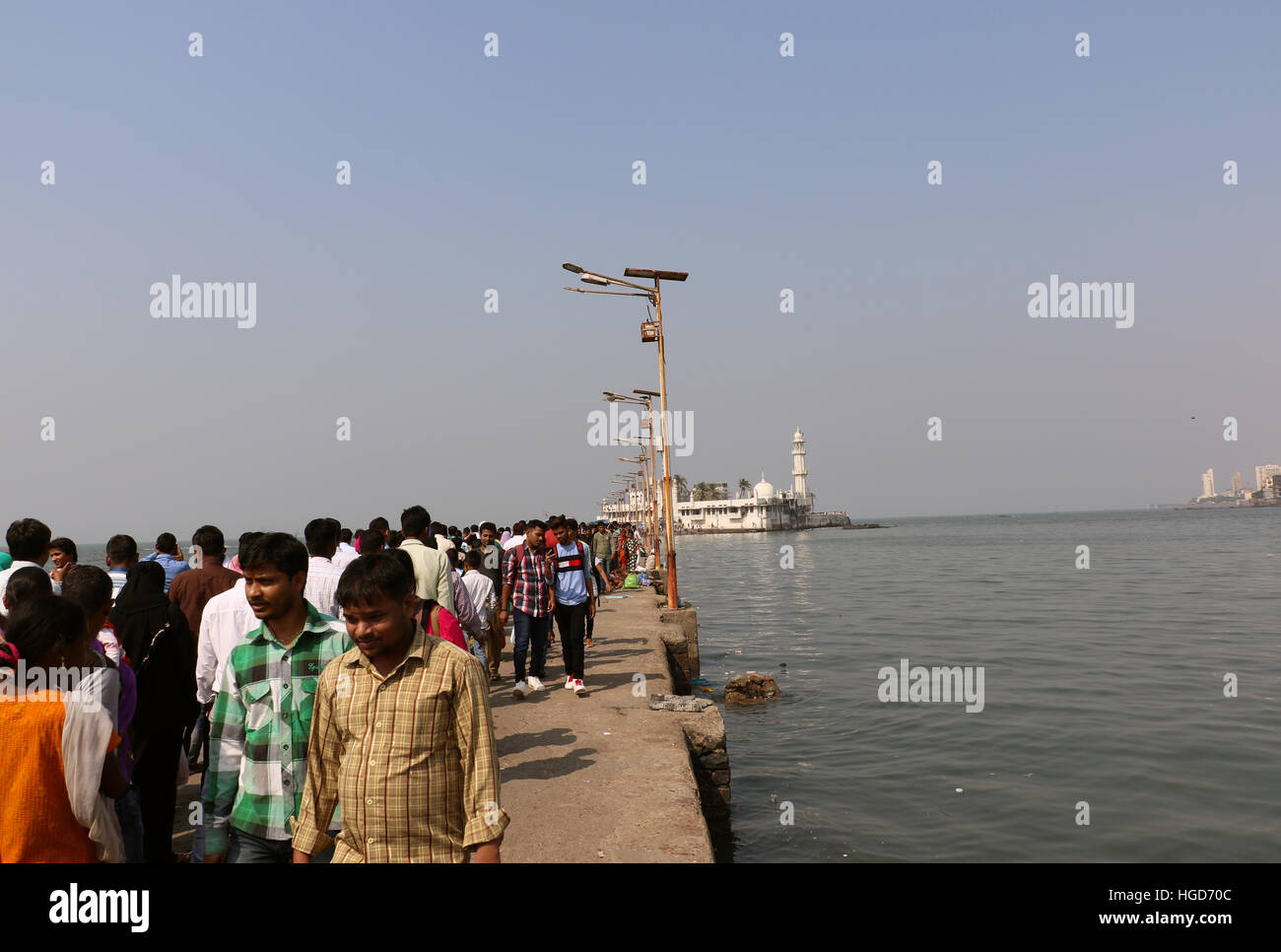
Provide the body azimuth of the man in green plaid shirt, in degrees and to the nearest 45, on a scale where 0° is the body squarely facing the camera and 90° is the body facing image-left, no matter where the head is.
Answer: approximately 0°

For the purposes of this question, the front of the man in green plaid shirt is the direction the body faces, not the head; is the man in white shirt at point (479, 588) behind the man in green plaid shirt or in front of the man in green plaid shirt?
behind
